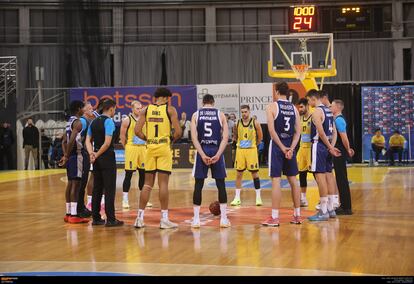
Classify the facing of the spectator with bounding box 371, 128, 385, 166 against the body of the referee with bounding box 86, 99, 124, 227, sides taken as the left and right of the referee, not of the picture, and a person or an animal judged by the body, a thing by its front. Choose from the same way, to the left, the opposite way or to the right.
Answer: the opposite way

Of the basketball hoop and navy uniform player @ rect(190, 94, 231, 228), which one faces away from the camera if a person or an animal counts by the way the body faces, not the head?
the navy uniform player

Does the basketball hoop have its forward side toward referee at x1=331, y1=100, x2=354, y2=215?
yes

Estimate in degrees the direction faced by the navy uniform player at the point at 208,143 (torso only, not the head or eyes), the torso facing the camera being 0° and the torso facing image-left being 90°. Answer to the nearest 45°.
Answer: approximately 180°

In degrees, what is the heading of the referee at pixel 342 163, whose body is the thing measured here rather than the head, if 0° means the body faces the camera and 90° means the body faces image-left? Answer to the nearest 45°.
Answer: approximately 90°

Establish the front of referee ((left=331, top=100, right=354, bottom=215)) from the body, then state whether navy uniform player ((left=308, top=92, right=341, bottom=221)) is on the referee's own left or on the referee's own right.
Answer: on the referee's own left

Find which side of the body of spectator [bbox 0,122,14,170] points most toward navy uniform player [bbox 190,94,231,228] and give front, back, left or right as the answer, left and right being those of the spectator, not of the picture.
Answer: front

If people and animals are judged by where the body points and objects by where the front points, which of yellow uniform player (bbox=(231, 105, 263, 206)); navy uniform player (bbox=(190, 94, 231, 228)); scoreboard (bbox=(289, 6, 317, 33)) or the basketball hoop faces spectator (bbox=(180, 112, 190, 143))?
the navy uniform player

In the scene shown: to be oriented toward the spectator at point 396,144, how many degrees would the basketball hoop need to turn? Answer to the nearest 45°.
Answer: approximately 135° to its left
